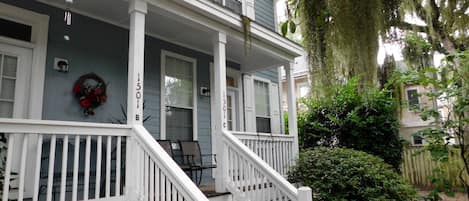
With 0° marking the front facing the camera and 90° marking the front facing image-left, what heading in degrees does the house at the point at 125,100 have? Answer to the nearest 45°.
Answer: approximately 315°

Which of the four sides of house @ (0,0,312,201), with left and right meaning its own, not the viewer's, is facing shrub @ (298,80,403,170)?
left
